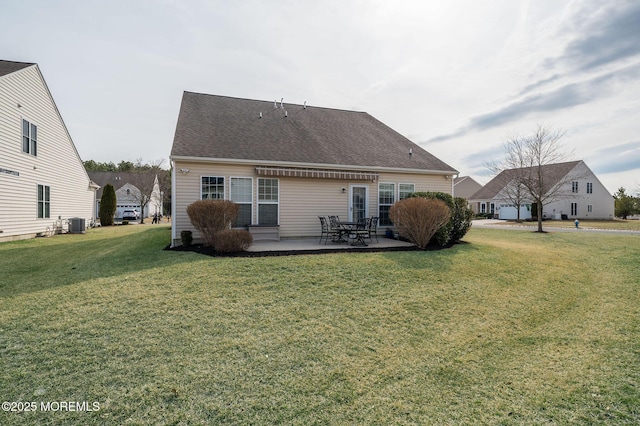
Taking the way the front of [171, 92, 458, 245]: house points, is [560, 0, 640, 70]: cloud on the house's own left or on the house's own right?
on the house's own right

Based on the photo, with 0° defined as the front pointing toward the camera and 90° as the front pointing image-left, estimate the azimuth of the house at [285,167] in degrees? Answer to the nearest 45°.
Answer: approximately 180°

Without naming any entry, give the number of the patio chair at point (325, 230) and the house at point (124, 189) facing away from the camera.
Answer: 0

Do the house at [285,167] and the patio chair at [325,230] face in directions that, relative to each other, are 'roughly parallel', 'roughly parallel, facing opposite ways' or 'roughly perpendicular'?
roughly perpendicular

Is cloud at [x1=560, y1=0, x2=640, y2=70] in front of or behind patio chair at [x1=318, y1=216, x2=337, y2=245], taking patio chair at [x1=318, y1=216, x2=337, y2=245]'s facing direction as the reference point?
in front

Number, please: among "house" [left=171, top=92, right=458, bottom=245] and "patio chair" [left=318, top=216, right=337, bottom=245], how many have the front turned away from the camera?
1

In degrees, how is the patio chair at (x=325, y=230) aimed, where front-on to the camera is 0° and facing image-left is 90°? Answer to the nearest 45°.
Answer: approximately 270°

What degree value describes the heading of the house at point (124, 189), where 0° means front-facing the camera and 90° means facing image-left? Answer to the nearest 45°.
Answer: approximately 0°

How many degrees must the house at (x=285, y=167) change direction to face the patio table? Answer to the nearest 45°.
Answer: approximately 135° to its right

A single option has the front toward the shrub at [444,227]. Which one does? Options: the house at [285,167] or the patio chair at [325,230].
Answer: the patio chair

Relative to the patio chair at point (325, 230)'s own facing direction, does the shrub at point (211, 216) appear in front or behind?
behind
